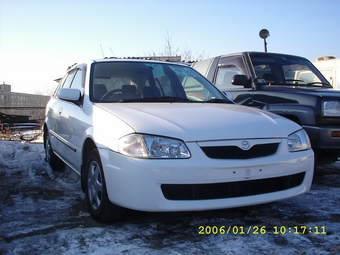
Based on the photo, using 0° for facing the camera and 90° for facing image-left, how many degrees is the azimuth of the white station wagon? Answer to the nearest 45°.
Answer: approximately 315°

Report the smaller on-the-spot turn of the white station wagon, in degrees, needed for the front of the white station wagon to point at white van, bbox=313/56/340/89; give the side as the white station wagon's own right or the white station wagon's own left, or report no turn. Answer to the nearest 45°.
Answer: approximately 90° to the white station wagon's own left
